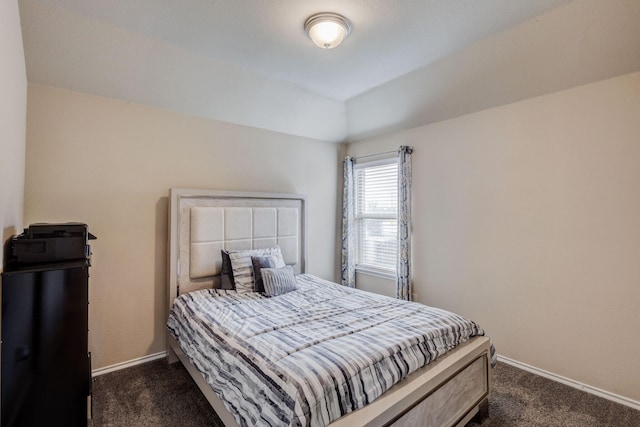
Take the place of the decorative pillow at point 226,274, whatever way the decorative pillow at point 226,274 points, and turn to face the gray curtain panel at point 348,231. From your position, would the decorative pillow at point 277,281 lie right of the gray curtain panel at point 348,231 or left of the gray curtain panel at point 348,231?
right

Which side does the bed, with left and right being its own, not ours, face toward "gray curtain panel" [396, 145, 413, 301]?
left

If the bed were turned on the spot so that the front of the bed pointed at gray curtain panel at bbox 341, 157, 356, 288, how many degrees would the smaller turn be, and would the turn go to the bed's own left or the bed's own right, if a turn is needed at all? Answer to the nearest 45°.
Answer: approximately 135° to the bed's own left

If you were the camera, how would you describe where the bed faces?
facing the viewer and to the right of the viewer

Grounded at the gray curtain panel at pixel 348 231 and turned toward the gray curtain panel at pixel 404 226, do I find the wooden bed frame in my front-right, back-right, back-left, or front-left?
front-right
